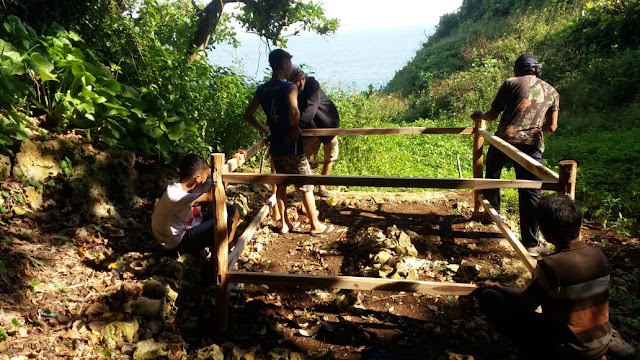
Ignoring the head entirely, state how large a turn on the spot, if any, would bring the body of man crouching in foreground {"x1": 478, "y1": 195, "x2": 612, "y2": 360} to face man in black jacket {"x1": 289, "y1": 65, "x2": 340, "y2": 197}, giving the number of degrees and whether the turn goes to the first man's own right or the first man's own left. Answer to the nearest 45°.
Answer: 0° — they already face them

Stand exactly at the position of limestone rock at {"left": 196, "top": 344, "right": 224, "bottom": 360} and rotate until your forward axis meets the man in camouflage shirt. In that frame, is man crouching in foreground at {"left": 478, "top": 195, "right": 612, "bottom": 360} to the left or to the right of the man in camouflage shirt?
right

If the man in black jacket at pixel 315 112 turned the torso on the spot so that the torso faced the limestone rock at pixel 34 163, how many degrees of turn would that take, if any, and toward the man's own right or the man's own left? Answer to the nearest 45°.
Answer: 0° — they already face it

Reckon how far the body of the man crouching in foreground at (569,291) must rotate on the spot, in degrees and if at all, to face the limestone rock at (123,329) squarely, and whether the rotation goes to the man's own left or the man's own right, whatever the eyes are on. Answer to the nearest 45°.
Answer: approximately 45° to the man's own left

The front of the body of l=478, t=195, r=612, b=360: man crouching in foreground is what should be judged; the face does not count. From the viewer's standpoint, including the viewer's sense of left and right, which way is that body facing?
facing away from the viewer and to the left of the viewer

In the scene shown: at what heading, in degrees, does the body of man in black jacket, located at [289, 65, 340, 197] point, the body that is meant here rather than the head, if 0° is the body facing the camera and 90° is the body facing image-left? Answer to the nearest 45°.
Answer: approximately 45°

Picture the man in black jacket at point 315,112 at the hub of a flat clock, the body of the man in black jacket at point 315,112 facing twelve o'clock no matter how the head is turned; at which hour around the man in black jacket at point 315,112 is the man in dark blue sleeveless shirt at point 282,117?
the man in dark blue sleeveless shirt at point 282,117 is roughly at 11 o'clock from the man in black jacket at point 315,112.

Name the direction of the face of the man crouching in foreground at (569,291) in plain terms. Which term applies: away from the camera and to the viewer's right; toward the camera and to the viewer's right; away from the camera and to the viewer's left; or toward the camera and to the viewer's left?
away from the camera and to the viewer's left
